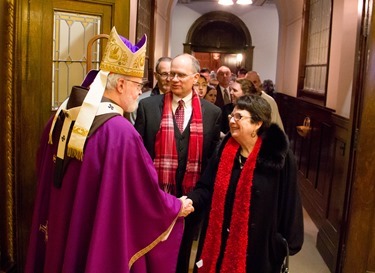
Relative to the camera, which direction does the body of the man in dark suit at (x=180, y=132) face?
toward the camera

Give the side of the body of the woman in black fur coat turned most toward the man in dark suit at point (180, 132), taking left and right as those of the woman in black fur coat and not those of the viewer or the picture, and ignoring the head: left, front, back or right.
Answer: right

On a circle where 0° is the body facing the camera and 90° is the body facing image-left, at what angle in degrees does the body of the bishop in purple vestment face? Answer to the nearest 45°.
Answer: approximately 225°

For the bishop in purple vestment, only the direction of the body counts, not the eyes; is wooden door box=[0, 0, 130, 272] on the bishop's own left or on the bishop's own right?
on the bishop's own left

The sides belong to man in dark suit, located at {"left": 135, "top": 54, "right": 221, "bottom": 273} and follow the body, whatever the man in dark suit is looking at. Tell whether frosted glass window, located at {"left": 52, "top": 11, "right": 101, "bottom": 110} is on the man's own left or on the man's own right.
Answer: on the man's own right

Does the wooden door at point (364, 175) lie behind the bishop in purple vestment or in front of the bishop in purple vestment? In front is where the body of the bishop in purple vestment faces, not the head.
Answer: in front

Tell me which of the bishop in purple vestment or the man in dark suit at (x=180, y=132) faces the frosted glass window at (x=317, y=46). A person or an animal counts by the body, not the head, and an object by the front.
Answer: the bishop in purple vestment

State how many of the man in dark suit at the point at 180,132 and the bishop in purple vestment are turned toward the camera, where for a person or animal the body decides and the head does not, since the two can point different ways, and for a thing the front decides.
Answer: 1

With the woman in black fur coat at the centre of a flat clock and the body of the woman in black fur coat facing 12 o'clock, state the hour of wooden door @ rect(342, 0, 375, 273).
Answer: The wooden door is roughly at 6 o'clock from the woman in black fur coat.

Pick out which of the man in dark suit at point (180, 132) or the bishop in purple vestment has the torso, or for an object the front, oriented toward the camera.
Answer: the man in dark suit

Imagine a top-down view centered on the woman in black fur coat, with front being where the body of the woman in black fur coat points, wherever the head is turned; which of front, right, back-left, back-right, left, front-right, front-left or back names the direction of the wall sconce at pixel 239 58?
back-right

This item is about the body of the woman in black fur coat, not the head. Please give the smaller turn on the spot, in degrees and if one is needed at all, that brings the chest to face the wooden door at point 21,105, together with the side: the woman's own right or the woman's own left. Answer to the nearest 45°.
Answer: approximately 45° to the woman's own right

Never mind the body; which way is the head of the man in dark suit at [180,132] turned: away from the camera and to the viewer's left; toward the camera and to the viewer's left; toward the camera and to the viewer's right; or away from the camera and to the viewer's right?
toward the camera and to the viewer's left

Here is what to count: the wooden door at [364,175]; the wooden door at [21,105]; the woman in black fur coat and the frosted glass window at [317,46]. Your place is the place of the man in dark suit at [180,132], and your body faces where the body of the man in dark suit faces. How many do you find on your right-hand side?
1

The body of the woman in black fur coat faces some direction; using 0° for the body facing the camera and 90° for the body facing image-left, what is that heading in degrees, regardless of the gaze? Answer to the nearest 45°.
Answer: approximately 45°

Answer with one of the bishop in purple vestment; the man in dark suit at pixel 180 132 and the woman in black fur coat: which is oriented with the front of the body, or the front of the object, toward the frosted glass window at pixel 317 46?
the bishop in purple vestment
